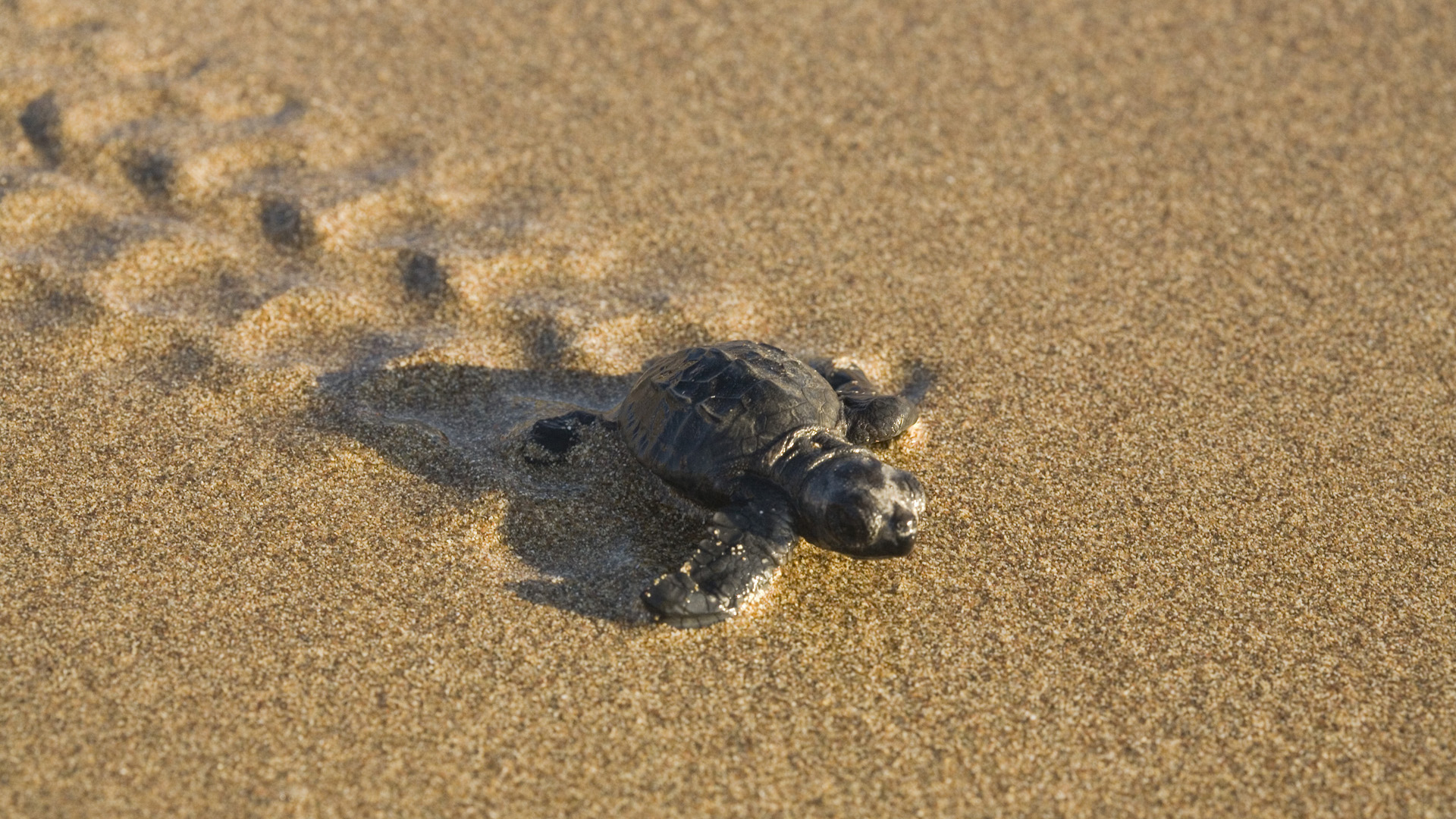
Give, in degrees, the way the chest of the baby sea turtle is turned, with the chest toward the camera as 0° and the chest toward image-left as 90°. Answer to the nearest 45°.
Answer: approximately 315°
